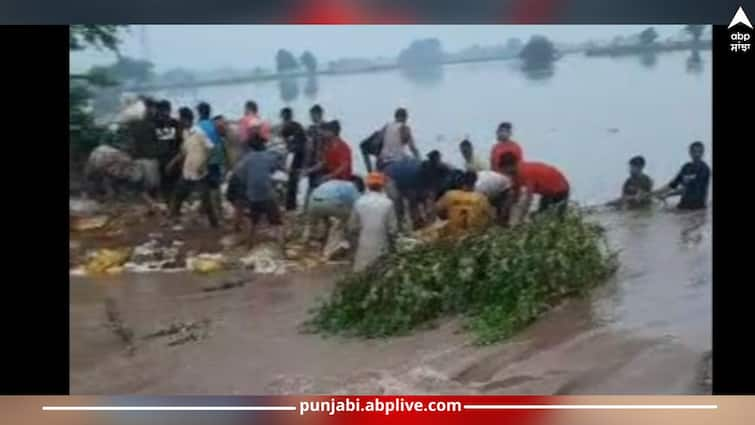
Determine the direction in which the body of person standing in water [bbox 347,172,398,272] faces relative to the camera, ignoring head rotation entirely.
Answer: away from the camera

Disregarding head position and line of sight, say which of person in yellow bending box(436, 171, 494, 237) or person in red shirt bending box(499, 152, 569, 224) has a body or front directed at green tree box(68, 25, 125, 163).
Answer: person in red shirt bending box(499, 152, 569, 224)

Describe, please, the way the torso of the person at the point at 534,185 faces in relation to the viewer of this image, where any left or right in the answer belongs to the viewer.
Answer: facing to the left of the viewer

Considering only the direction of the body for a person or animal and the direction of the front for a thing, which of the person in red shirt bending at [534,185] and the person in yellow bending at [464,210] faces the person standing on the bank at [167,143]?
the person in red shirt bending at [534,185]

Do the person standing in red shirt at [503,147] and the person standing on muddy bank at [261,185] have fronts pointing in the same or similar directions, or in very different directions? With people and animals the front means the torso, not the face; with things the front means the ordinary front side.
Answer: very different directions
